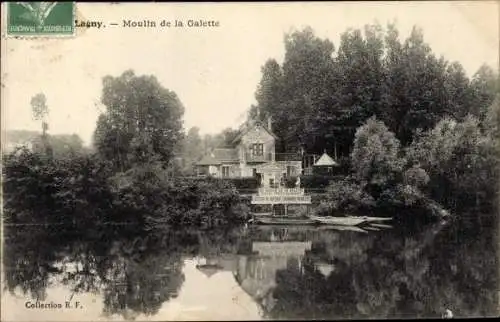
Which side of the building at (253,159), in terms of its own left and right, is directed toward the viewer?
front

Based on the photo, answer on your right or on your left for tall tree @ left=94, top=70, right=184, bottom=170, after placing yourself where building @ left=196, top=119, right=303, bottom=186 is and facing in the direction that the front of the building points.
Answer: on your right
